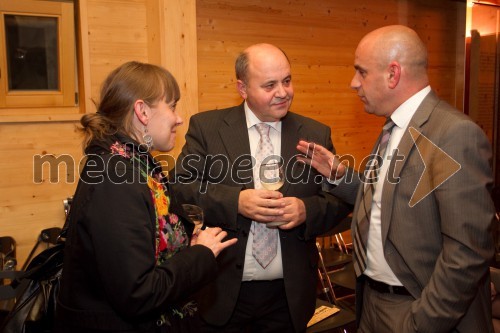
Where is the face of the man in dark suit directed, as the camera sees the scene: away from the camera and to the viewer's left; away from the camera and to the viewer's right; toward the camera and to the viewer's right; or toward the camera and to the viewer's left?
toward the camera and to the viewer's right

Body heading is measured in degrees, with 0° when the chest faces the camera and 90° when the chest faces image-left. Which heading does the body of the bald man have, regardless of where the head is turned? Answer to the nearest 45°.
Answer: approximately 90°

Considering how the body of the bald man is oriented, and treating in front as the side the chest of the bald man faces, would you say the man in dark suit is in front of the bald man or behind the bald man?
in front

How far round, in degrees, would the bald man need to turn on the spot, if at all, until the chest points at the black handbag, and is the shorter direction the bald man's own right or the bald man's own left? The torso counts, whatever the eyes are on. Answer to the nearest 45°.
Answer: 0° — they already face it

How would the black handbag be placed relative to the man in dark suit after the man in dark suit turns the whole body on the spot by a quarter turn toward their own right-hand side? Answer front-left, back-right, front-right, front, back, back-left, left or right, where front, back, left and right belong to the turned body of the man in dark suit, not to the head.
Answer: front-left

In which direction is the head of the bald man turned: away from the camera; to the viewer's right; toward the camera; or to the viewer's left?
to the viewer's left

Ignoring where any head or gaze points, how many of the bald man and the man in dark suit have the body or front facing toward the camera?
1

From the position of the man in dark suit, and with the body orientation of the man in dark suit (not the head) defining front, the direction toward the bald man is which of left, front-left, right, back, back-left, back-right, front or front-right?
front-left

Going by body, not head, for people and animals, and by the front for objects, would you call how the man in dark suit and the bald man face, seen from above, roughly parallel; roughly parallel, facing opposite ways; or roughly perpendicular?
roughly perpendicular

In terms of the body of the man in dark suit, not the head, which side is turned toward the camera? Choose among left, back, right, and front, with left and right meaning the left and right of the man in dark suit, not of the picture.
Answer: front
